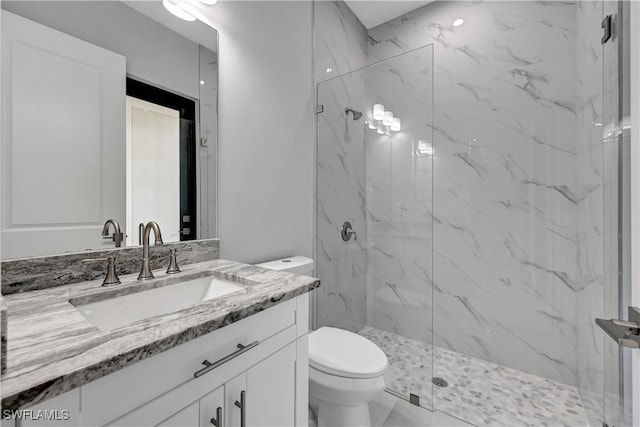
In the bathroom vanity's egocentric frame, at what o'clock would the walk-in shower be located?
The walk-in shower is roughly at 10 o'clock from the bathroom vanity.

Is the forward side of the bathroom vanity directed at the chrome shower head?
no

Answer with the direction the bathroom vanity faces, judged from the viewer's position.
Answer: facing the viewer and to the right of the viewer

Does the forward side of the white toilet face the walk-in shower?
no

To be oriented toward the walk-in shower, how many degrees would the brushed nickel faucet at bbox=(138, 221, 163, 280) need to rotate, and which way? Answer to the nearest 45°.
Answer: approximately 45° to its left

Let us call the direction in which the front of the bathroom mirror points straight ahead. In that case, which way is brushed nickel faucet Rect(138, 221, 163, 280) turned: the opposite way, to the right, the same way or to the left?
the same way

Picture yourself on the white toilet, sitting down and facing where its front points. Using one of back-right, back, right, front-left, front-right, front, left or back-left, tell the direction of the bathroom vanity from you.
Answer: right

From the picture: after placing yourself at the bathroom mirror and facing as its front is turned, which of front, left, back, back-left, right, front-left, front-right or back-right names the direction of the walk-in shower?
front-left
